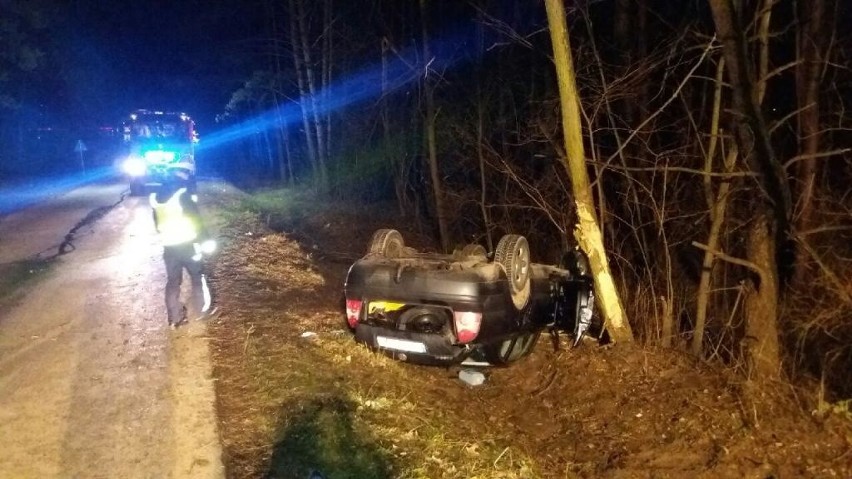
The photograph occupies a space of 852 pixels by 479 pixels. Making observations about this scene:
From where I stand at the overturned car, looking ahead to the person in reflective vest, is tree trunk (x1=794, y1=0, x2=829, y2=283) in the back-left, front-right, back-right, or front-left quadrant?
back-right

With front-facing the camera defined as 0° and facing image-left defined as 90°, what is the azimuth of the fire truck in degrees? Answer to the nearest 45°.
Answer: approximately 0°

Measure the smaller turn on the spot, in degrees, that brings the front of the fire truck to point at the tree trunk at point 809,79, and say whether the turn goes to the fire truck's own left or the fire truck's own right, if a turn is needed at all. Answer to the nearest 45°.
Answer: approximately 45° to the fire truck's own left

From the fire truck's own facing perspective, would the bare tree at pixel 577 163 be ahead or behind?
ahead
